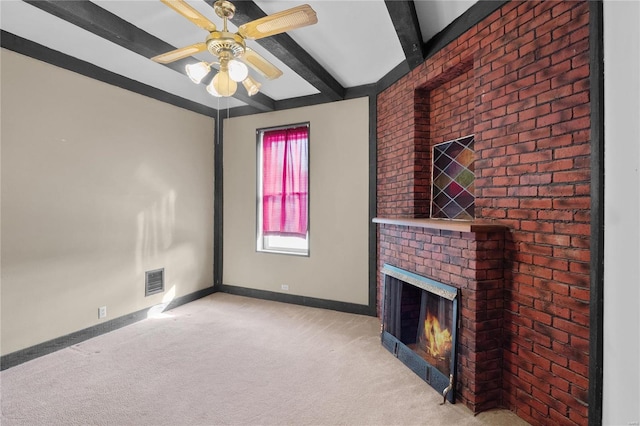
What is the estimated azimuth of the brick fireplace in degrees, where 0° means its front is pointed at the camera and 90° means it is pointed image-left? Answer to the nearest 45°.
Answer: approximately 45°

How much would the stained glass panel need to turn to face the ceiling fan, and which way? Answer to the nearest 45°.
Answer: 0° — it already faces it

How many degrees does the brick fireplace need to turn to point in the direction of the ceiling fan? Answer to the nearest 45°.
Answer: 0° — it already faces it

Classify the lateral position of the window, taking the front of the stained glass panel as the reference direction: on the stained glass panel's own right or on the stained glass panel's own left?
on the stained glass panel's own right

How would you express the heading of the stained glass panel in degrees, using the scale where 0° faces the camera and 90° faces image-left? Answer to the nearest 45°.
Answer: approximately 45°

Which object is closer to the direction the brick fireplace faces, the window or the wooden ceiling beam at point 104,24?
the wooden ceiling beam
